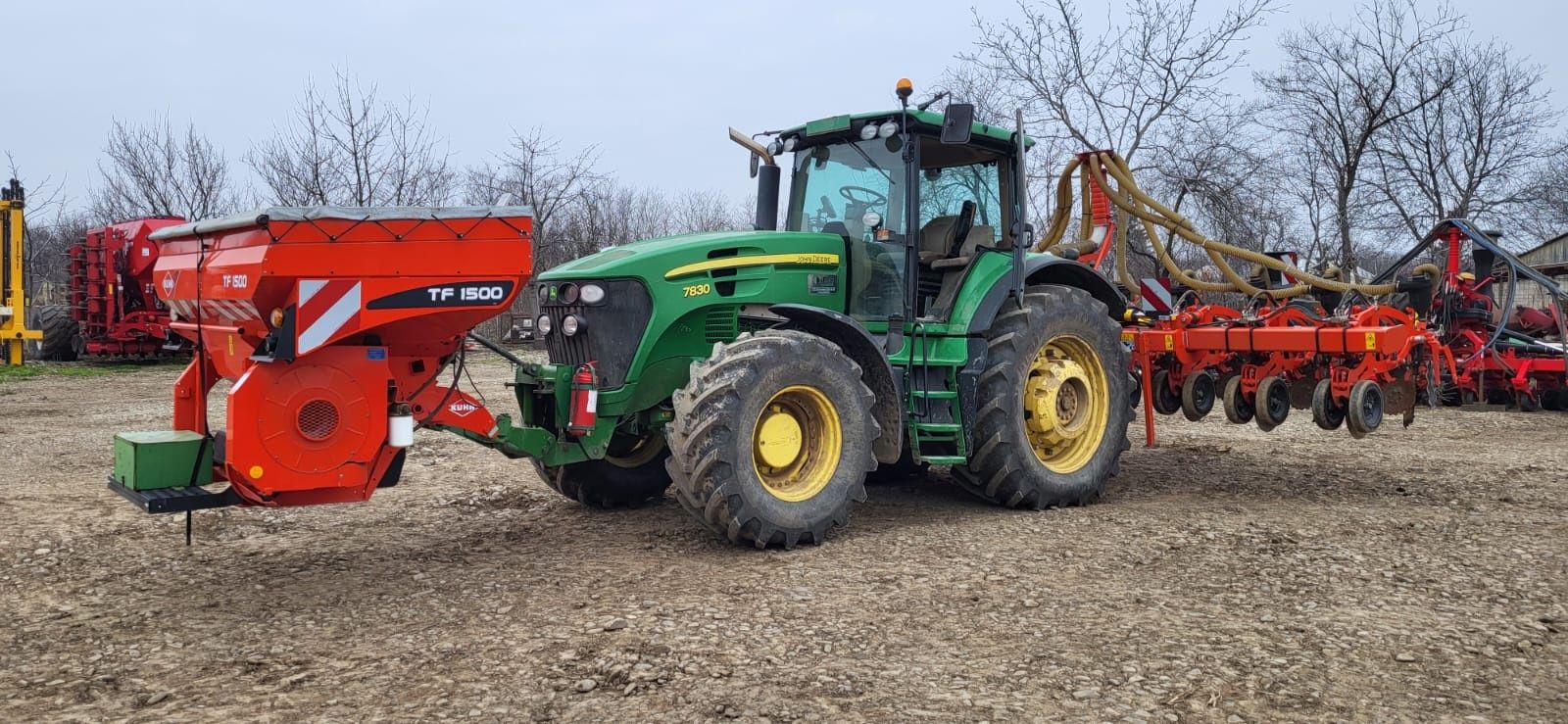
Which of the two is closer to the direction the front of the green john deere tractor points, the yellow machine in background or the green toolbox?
the green toolbox

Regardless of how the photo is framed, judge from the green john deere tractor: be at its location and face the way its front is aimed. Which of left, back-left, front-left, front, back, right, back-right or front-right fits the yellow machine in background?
right

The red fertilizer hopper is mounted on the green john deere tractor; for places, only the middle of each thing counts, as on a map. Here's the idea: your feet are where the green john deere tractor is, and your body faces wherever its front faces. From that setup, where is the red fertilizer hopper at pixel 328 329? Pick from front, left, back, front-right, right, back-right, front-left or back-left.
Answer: front

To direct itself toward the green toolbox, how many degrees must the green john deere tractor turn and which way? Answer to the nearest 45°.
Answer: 0° — it already faces it
